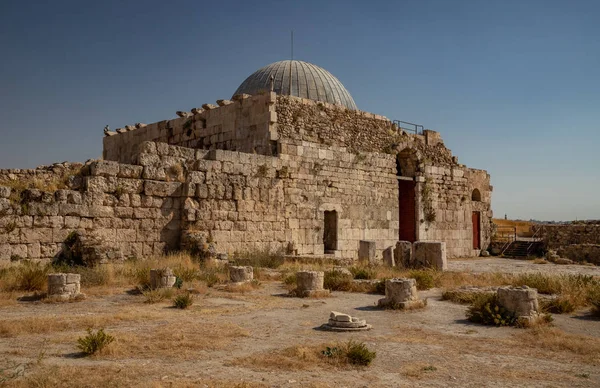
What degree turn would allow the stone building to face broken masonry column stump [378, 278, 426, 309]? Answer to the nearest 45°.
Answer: approximately 45° to its right

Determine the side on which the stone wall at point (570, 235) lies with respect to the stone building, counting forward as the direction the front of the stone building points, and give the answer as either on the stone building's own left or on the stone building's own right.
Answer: on the stone building's own left

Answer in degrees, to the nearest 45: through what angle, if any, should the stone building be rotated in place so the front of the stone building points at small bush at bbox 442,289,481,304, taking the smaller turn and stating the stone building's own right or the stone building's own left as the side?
0° — it already faces it

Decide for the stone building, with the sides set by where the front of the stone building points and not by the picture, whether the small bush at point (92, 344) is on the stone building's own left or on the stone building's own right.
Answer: on the stone building's own right

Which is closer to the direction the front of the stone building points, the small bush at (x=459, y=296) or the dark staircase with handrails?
the small bush
